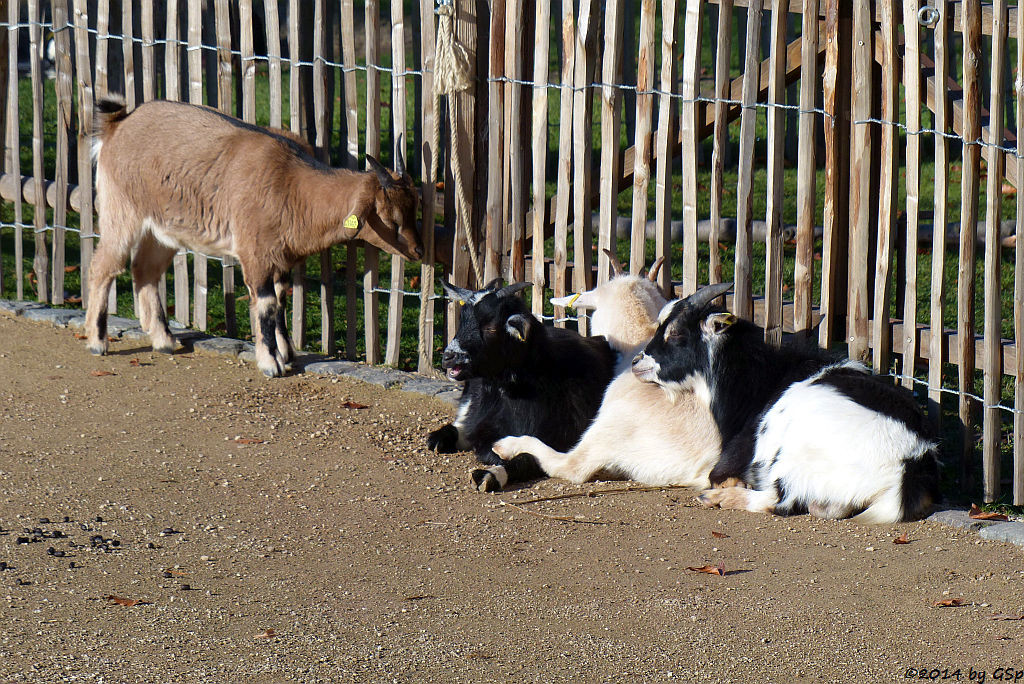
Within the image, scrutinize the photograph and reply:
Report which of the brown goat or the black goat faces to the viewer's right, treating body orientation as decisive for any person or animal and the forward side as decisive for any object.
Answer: the brown goat

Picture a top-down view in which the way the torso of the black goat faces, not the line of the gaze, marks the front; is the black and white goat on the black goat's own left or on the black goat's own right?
on the black goat's own left

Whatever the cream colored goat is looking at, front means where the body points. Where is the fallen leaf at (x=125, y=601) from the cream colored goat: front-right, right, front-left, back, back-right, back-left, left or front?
left

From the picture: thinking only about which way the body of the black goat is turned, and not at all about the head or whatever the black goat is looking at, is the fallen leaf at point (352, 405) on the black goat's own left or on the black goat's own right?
on the black goat's own right

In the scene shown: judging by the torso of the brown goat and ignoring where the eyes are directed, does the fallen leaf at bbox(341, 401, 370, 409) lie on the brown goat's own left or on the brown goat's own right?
on the brown goat's own right

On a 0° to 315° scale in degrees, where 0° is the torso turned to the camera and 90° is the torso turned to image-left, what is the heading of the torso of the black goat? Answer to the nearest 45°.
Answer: approximately 45°

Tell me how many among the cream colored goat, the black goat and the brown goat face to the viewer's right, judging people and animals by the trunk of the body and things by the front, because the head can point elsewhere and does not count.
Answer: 1

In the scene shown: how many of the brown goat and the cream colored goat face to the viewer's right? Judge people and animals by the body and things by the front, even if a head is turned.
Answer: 1

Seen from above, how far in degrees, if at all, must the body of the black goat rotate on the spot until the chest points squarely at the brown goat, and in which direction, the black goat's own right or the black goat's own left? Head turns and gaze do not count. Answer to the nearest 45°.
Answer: approximately 90° to the black goat's own right

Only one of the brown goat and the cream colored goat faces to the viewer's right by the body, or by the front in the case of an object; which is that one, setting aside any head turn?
the brown goat

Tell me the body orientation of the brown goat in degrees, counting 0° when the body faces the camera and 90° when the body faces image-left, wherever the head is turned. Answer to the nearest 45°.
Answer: approximately 270°

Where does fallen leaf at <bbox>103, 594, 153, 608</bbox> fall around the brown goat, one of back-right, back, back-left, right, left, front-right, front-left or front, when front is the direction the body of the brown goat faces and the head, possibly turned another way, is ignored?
right

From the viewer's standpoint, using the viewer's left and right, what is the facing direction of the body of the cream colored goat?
facing away from the viewer and to the left of the viewer

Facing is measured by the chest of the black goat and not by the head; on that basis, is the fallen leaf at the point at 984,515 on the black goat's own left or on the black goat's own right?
on the black goat's own left
